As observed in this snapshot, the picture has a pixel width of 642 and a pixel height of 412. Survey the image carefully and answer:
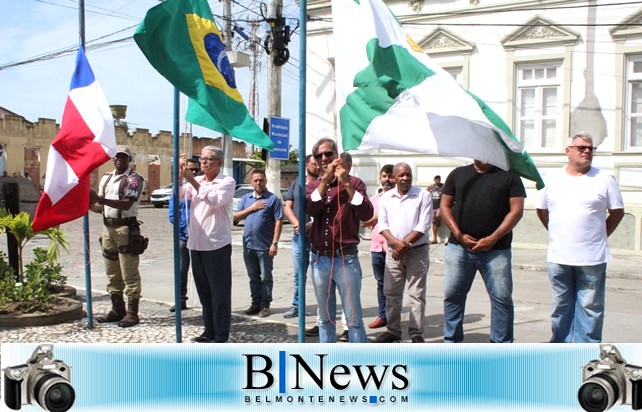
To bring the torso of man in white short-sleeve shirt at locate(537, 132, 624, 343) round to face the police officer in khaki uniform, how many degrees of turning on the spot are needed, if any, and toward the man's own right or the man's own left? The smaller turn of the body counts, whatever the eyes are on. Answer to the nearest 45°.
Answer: approximately 90° to the man's own right

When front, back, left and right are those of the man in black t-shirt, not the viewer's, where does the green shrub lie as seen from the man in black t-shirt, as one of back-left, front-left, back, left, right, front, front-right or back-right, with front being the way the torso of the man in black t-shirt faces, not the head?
right

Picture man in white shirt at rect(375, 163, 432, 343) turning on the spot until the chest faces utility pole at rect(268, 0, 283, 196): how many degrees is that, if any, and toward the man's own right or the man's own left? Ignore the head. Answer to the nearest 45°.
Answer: approximately 135° to the man's own right

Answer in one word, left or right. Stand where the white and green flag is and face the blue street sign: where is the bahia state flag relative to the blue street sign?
left

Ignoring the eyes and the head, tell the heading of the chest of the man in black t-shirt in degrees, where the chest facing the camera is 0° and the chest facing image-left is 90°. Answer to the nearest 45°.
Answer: approximately 0°

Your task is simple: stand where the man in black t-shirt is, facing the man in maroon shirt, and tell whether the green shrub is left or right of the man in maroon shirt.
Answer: right

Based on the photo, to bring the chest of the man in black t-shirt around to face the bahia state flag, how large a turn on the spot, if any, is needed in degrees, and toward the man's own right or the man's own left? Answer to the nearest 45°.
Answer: approximately 90° to the man's own right

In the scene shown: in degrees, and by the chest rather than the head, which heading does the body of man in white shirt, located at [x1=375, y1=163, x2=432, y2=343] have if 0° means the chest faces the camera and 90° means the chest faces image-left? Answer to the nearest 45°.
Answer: approximately 45°

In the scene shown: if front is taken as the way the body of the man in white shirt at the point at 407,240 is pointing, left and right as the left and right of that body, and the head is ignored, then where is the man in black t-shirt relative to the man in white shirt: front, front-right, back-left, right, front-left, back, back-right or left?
left

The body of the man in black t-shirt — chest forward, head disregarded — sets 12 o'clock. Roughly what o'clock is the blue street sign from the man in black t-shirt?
The blue street sign is roughly at 5 o'clock from the man in black t-shirt.

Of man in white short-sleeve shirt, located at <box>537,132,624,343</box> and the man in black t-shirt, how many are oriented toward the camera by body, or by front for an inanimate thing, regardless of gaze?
2

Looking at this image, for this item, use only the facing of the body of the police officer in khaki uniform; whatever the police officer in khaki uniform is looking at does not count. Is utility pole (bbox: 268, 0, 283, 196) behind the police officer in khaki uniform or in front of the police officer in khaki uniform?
behind
